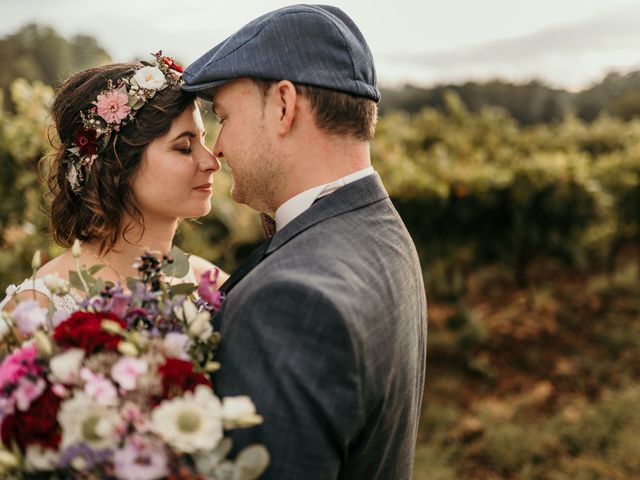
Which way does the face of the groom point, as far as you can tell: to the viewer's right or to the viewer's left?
to the viewer's left

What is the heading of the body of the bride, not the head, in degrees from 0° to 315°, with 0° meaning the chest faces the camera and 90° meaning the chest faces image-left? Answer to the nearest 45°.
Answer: approximately 315°
